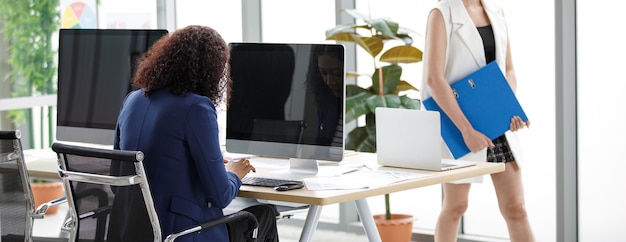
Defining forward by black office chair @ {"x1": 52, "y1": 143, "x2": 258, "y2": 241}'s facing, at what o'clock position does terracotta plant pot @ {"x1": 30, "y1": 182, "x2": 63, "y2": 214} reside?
The terracotta plant pot is roughly at 10 o'clock from the black office chair.

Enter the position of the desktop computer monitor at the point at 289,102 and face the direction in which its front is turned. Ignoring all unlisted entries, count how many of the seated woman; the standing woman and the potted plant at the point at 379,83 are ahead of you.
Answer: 1

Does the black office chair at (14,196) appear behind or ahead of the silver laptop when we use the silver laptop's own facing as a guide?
behind

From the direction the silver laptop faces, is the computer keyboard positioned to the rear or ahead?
to the rear

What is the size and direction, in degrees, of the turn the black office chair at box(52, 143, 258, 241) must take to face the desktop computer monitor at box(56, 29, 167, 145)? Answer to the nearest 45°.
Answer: approximately 45° to its left

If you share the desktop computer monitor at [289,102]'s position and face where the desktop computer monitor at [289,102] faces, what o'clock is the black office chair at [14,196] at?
The black office chair is roughly at 1 o'clock from the desktop computer monitor.

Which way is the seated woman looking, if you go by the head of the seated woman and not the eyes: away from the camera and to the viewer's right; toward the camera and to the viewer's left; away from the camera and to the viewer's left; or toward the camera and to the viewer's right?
away from the camera and to the viewer's right

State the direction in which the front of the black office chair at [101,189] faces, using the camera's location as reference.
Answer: facing away from the viewer and to the right of the viewer

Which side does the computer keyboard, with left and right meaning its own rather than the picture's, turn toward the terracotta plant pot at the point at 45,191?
right

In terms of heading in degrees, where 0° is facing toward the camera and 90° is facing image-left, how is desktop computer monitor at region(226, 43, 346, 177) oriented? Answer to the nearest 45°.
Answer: approximately 45°
